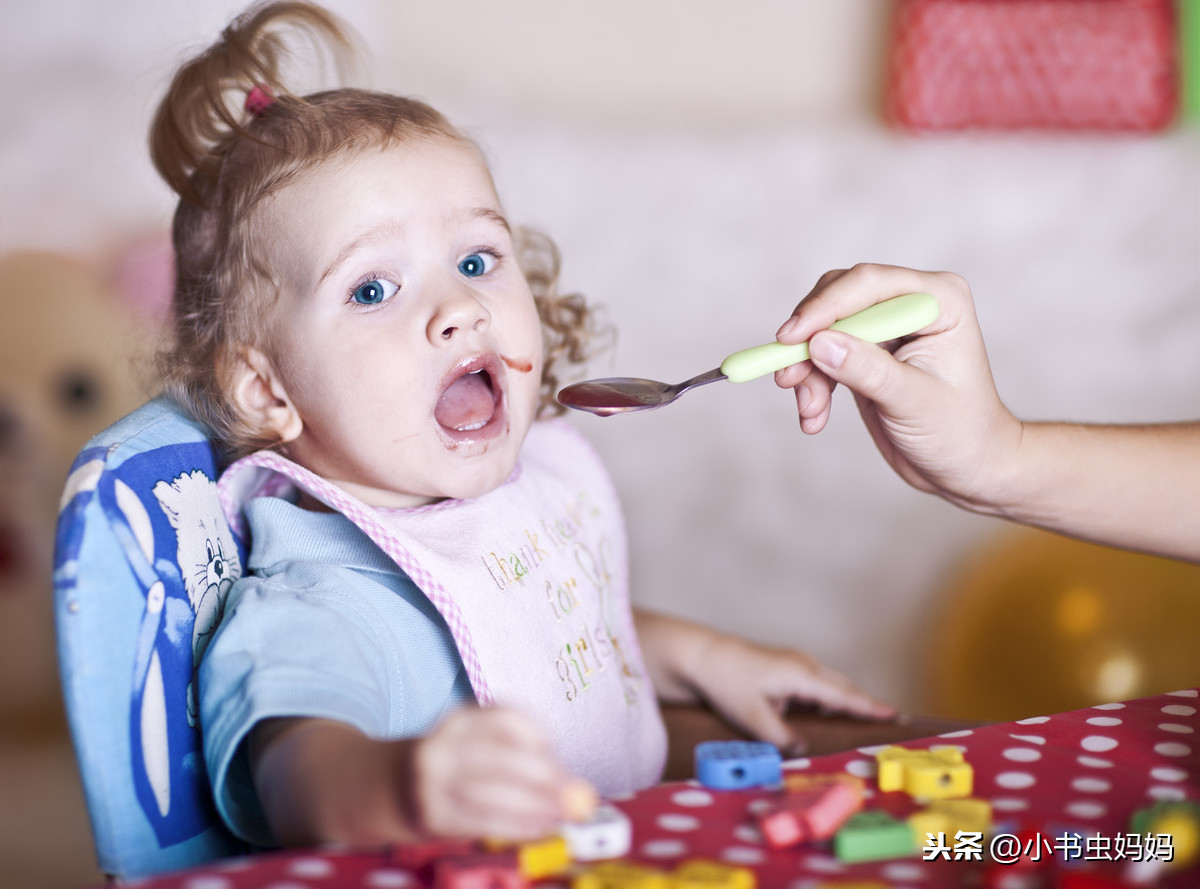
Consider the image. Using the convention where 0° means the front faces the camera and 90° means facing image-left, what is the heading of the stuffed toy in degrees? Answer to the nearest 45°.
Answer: approximately 0°

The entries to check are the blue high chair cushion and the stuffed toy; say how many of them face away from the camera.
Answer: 0

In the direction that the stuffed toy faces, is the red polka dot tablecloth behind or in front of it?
in front

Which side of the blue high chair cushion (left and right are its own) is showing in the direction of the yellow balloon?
left

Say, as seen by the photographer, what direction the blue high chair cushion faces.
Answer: facing the viewer and to the right of the viewer
